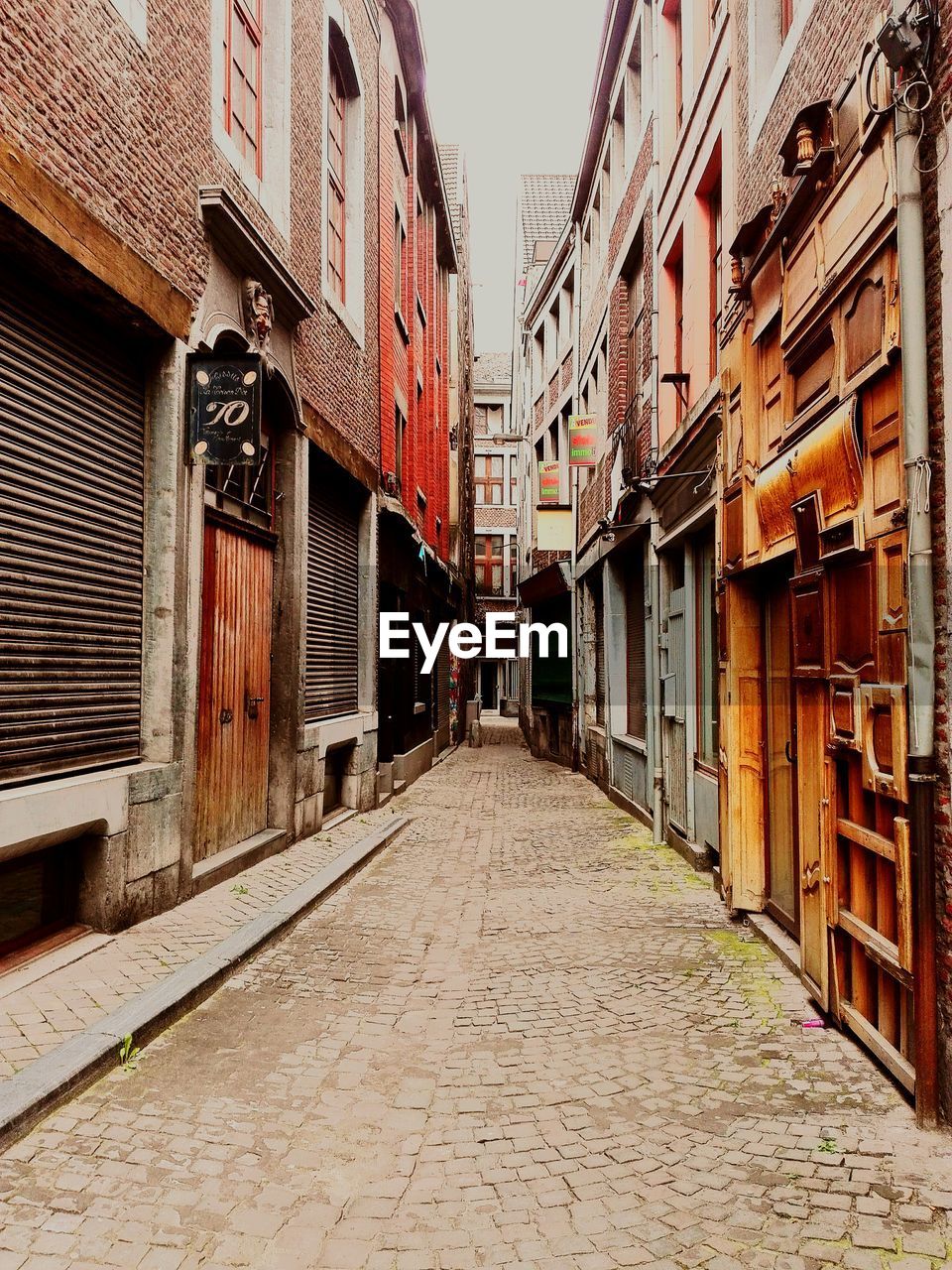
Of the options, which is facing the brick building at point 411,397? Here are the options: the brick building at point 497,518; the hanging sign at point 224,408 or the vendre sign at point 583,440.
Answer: the brick building at point 497,518

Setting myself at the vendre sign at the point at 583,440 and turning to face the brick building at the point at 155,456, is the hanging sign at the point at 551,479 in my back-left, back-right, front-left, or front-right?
back-right

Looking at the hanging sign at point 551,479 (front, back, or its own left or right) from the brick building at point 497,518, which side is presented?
back

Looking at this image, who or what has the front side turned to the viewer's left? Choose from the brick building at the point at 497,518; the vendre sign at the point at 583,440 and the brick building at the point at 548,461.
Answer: the brick building at the point at 548,461

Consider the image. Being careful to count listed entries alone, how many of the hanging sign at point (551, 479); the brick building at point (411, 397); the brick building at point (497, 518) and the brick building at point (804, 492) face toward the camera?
2

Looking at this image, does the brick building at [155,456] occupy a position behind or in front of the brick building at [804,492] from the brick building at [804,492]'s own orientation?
in front

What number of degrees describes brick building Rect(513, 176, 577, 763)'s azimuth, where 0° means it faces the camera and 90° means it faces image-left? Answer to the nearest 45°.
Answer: approximately 90°

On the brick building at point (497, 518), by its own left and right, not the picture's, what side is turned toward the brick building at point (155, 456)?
front

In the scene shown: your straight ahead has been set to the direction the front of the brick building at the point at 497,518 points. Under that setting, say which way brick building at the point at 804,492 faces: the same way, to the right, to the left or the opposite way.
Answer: to the right

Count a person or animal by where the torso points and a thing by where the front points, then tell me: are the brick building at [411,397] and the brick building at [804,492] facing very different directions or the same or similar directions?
very different directions

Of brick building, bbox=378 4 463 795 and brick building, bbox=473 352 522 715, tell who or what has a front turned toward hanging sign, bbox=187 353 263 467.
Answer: brick building, bbox=473 352 522 715

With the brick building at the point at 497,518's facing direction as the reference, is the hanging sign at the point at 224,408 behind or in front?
in front
